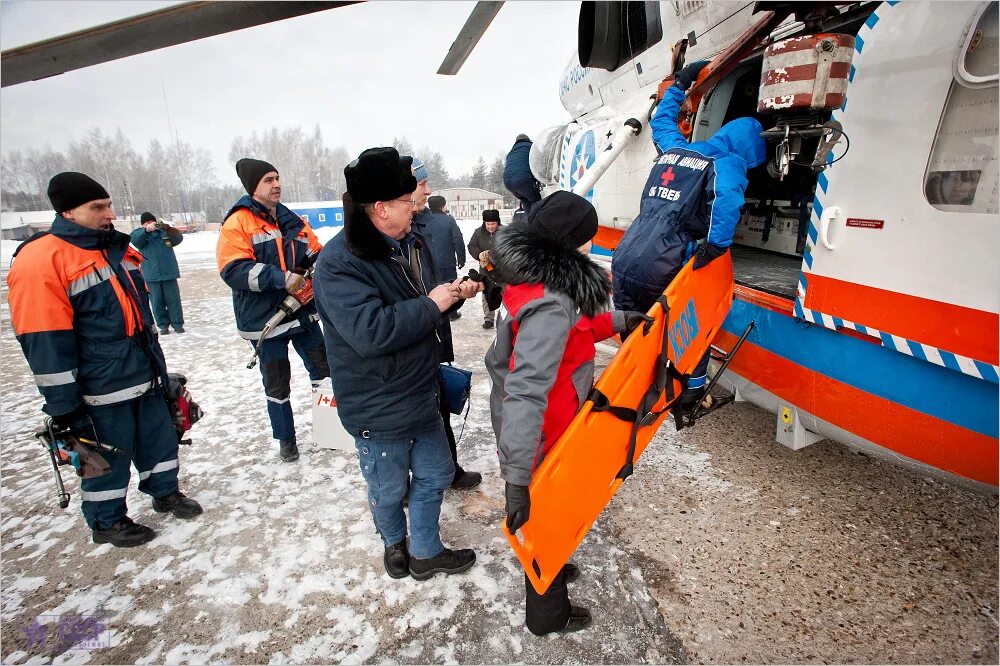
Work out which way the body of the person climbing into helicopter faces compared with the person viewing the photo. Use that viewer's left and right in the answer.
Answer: facing away from the viewer and to the right of the viewer

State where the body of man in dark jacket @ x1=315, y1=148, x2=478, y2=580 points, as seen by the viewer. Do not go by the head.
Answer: to the viewer's right

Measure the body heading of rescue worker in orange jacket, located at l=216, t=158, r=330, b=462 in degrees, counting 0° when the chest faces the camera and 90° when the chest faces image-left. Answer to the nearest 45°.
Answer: approximately 315°

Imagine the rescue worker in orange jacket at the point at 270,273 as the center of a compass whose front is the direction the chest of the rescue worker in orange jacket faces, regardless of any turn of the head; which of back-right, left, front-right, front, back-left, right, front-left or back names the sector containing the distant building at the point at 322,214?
back-left

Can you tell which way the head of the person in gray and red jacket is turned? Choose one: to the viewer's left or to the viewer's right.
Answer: to the viewer's right
